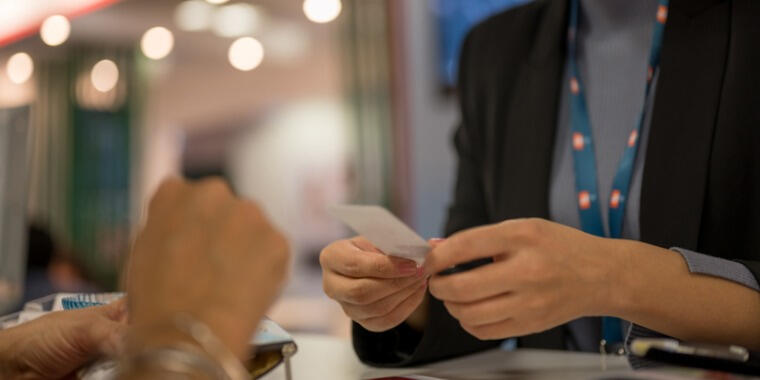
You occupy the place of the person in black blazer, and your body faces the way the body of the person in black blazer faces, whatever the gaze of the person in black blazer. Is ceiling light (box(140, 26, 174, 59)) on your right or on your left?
on your right

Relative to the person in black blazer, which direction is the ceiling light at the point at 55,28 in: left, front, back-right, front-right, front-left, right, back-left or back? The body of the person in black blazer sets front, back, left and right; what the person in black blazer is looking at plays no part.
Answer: right

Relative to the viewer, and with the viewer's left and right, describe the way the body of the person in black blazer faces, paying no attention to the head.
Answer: facing the viewer and to the left of the viewer

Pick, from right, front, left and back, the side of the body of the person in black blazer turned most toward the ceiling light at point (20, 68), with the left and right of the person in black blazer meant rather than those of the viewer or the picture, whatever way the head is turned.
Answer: right

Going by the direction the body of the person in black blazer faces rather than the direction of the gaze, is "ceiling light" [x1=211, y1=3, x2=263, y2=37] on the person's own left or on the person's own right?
on the person's own right

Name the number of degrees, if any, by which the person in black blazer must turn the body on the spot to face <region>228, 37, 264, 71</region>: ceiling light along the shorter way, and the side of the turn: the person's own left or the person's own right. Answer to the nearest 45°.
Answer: approximately 90° to the person's own right

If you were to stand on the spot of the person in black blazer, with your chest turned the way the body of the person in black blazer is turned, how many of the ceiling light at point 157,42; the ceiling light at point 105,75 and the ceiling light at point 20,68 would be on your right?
3

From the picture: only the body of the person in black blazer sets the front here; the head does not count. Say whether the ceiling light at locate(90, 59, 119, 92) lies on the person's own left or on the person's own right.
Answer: on the person's own right
